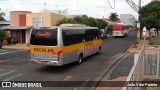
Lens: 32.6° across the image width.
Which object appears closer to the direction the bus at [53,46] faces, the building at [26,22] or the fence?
the building

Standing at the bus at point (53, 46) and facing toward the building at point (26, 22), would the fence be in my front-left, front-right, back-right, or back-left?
back-right

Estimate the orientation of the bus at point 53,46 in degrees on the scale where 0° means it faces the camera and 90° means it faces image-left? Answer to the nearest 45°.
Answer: approximately 225°

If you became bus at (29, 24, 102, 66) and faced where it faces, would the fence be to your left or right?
on your right

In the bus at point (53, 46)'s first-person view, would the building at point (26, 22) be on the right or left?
on its left
